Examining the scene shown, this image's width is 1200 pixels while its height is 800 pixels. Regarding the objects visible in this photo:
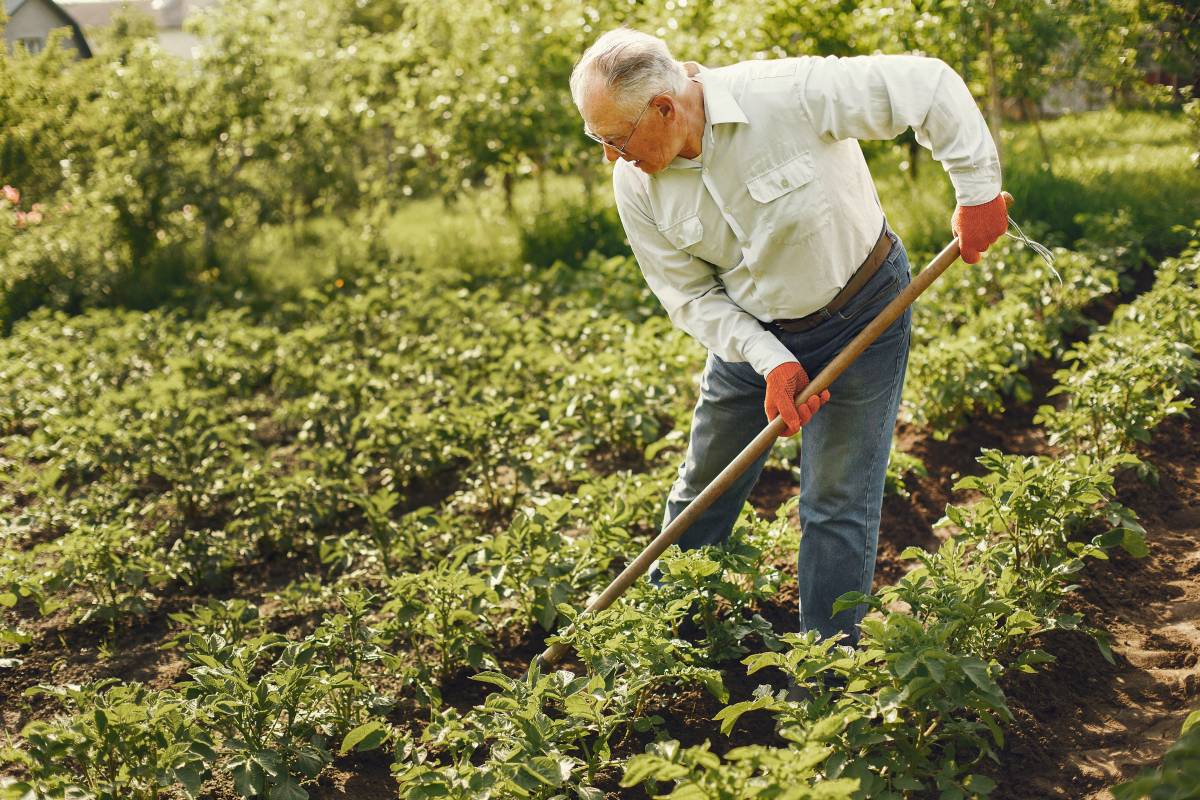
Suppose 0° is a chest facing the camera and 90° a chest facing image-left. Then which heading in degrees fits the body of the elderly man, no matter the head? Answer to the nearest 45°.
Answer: approximately 45°

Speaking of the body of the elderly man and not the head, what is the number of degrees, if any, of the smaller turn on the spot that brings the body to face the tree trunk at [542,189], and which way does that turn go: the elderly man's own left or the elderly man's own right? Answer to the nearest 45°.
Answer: approximately 135° to the elderly man's own right

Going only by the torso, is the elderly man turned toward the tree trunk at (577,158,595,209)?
no

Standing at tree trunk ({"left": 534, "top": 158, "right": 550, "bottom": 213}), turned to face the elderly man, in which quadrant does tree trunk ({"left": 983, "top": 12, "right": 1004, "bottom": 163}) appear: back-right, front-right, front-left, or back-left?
front-left

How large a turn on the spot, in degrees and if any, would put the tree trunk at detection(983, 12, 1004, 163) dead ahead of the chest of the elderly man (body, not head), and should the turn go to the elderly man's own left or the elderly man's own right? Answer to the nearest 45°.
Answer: approximately 135° to the elderly man's own right

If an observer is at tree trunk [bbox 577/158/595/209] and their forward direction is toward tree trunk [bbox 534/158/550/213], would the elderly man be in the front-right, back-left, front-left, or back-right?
back-left
